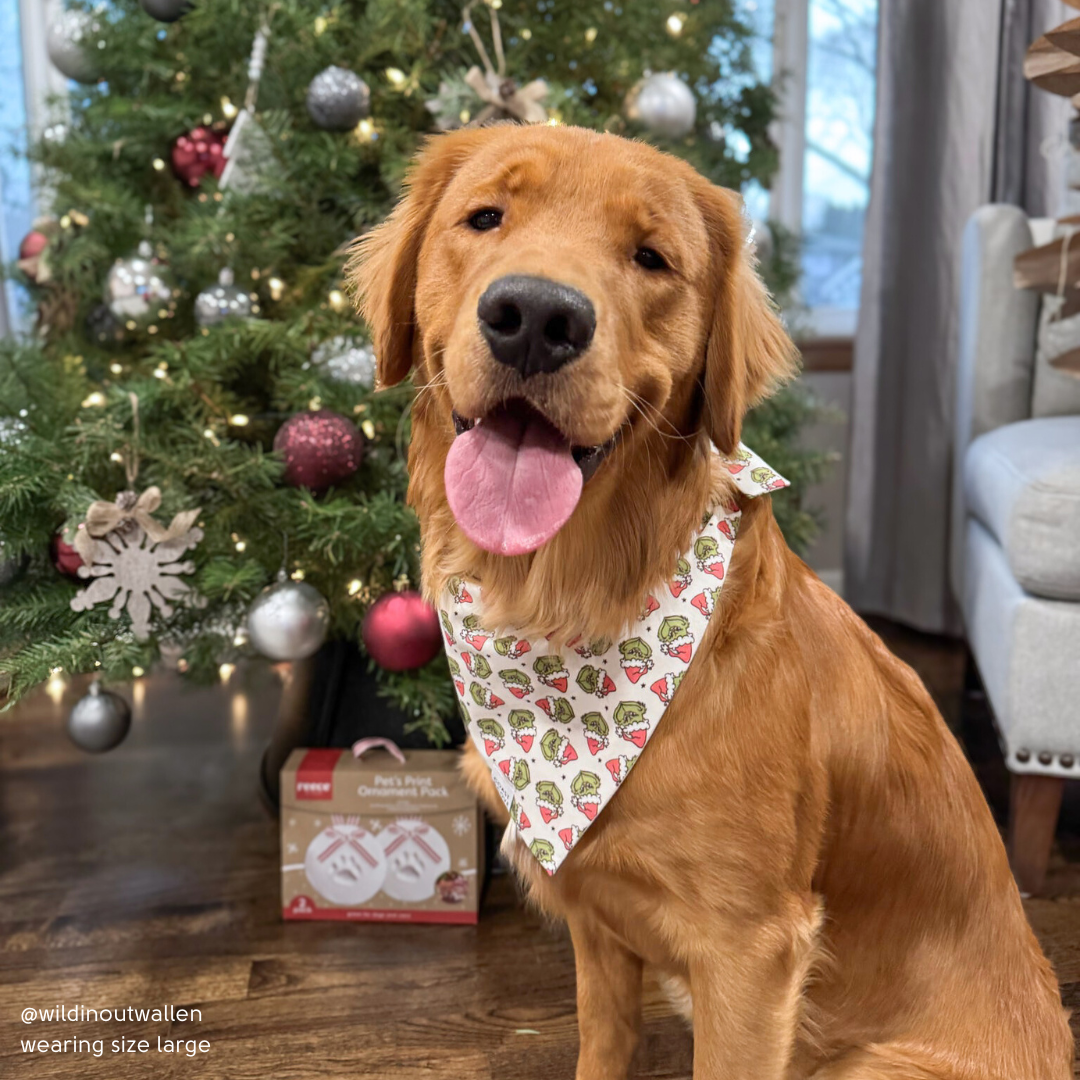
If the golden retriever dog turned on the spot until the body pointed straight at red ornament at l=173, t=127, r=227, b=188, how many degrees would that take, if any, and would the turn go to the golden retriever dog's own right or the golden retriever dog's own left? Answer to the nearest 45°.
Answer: approximately 90° to the golden retriever dog's own right

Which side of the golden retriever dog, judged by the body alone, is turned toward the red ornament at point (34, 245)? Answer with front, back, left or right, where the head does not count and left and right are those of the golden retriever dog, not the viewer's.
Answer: right

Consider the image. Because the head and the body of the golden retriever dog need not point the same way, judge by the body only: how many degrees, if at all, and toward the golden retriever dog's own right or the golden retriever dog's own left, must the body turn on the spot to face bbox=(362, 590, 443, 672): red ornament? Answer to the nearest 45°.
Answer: approximately 90° to the golden retriever dog's own right

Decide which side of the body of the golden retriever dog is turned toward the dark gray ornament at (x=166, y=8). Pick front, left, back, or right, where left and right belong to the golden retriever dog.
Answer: right

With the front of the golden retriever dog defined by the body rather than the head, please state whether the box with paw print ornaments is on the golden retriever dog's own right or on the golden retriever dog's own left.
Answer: on the golden retriever dog's own right

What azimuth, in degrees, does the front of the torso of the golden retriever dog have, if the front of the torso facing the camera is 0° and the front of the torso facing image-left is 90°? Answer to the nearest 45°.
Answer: approximately 45°
